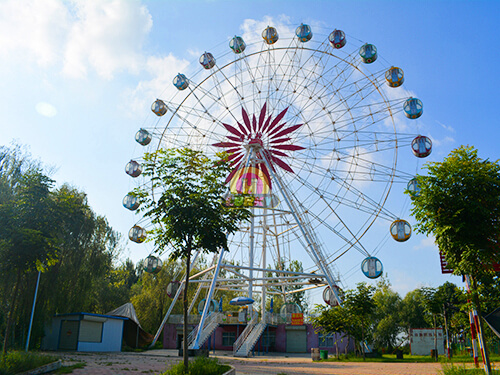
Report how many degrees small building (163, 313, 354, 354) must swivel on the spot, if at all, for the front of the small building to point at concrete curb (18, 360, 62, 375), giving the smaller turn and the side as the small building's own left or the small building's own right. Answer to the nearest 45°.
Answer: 0° — it already faces it

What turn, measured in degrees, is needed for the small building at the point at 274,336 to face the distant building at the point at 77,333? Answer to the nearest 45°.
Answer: approximately 45° to its right

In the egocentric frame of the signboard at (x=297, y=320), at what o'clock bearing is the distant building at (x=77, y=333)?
The distant building is roughly at 2 o'clock from the signboard.

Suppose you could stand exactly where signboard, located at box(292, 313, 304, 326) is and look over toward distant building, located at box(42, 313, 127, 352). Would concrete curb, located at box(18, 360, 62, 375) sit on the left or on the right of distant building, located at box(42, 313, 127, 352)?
left

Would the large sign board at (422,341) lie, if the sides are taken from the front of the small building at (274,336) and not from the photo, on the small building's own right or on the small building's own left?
on the small building's own left

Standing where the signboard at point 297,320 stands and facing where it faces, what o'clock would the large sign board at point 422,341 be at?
The large sign board is roughly at 9 o'clock from the signboard.

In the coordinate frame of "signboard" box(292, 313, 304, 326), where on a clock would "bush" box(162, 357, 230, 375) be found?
The bush is roughly at 12 o'clock from the signboard.

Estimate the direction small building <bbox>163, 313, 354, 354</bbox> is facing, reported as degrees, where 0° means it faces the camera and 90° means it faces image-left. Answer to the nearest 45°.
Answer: approximately 0°

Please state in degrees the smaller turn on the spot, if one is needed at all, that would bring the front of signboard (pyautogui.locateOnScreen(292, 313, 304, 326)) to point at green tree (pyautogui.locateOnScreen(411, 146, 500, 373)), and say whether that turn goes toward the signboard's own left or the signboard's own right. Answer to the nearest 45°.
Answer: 0° — it already faces it

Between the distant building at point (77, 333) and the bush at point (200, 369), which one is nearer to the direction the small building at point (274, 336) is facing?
the bush
